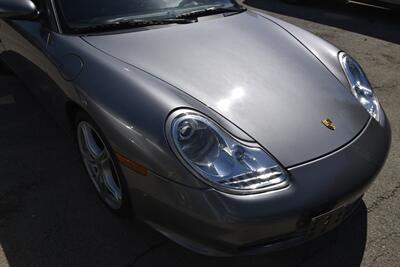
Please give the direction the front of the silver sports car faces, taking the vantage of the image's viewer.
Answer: facing the viewer and to the right of the viewer
